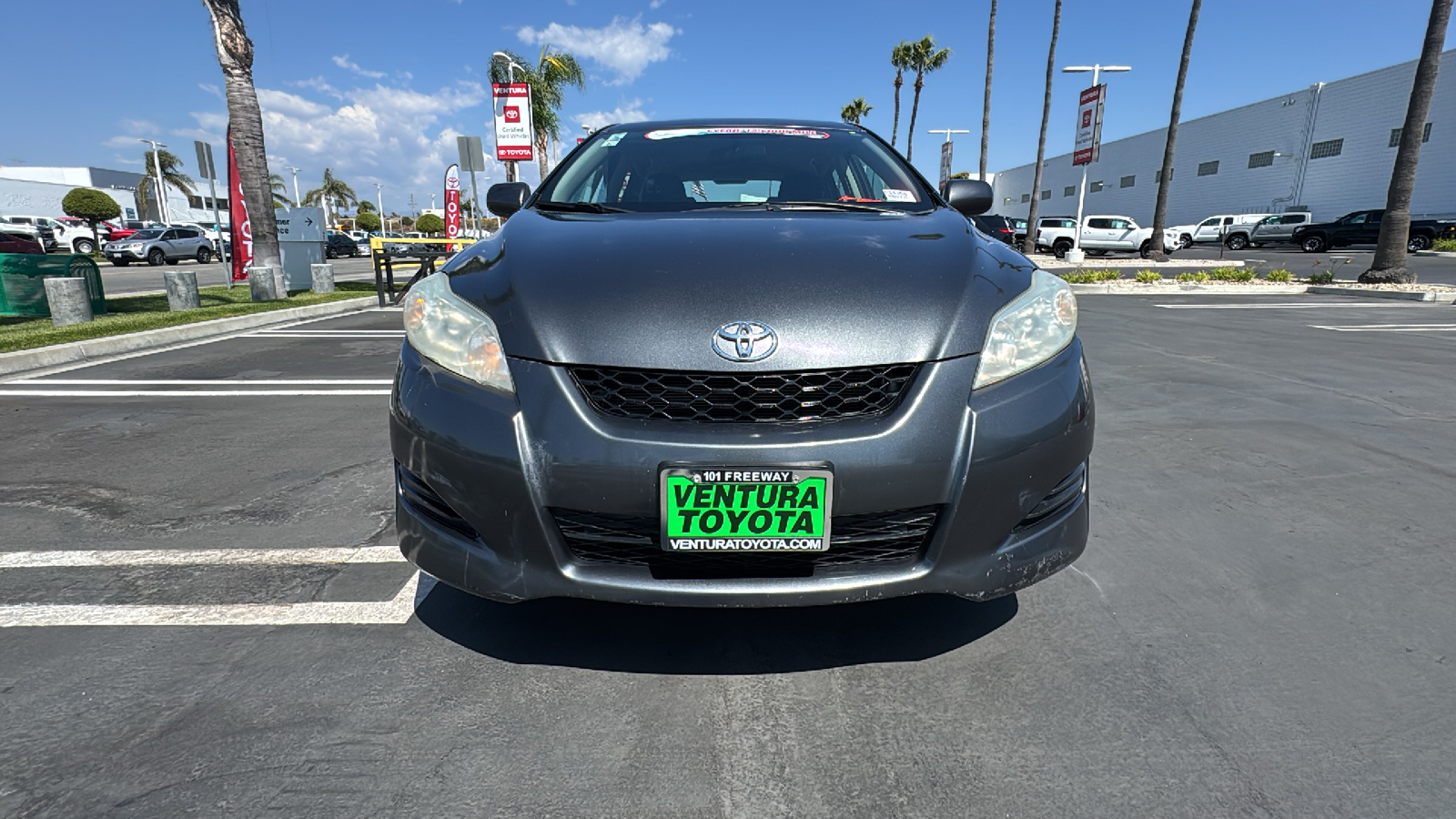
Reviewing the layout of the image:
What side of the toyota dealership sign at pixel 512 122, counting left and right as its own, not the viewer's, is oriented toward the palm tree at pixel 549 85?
back

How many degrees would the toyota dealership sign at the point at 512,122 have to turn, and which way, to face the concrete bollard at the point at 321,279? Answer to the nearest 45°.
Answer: approximately 45° to its right

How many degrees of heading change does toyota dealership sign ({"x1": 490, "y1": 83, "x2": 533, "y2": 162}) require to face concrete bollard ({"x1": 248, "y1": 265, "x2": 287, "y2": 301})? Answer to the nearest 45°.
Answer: approximately 45° to its right

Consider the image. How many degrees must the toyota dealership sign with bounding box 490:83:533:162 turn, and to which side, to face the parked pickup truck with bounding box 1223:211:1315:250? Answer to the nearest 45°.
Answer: approximately 90° to its left

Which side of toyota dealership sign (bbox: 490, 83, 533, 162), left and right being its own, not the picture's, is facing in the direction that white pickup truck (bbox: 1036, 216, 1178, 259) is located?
left

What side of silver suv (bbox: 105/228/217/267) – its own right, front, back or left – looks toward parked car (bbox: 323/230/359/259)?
back

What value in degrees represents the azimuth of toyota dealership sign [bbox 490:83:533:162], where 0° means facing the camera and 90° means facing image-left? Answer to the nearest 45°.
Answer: approximately 0°

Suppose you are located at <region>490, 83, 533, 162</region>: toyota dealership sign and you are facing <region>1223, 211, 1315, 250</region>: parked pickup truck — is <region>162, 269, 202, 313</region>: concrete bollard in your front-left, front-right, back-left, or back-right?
back-right

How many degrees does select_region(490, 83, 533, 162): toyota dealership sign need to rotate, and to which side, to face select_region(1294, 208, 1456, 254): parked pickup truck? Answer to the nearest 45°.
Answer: approximately 90° to its left

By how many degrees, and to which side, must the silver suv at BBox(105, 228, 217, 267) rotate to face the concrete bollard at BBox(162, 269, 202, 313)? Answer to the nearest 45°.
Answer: approximately 45° to its left

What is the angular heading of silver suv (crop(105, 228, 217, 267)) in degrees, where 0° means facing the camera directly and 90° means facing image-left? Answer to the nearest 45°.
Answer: approximately 45°
